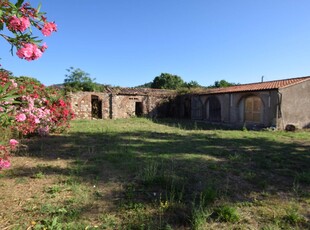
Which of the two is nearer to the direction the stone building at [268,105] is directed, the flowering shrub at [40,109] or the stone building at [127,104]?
the flowering shrub

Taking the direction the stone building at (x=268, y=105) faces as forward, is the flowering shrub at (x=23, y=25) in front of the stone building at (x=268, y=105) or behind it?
in front

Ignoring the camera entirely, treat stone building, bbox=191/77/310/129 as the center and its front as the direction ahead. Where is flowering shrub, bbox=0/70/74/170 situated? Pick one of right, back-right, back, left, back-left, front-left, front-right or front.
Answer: front

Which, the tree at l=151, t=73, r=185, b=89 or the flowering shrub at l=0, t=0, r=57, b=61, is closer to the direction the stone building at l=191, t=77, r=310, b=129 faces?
the flowering shrub

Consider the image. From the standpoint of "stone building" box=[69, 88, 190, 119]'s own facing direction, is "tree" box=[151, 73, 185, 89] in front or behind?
behind

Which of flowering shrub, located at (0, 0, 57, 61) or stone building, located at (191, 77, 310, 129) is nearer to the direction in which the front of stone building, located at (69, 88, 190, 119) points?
the flowering shrub

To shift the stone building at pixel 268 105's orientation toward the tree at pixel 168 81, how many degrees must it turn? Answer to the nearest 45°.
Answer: approximately 90° to its right

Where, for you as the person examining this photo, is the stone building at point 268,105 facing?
facing the viewer and to the left of the viewer

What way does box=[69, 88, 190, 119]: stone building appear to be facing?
toward the camera

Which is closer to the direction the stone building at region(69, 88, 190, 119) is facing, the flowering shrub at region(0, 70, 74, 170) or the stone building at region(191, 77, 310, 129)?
the flowering shrub

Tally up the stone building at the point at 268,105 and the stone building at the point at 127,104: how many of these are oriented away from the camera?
0

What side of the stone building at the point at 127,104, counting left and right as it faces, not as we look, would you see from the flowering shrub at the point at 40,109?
front

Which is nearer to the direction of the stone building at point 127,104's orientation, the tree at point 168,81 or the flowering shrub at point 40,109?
the flowering shrub

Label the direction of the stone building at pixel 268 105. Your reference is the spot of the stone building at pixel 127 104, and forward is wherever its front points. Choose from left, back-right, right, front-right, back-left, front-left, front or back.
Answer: front-left
